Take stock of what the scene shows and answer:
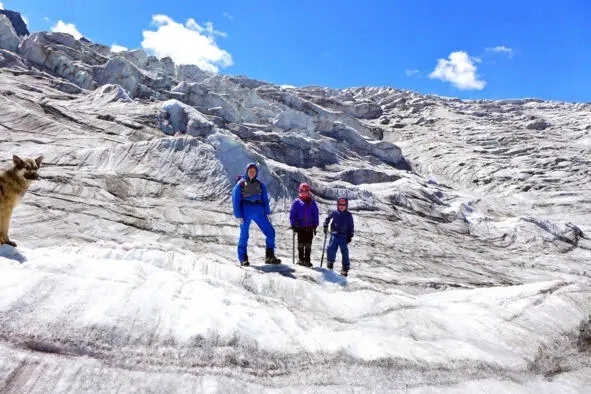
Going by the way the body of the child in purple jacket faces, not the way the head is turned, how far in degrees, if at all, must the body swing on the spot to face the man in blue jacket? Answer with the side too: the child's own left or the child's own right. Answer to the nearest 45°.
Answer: approximately 45° to the child's own right

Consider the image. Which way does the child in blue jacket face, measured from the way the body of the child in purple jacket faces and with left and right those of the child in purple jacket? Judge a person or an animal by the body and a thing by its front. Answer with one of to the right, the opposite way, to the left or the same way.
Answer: the same way

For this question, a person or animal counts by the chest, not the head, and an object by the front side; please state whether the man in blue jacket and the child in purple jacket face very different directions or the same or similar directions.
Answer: same or similar directions

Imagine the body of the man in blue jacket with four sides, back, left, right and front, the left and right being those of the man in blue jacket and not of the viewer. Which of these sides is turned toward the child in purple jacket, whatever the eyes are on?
left

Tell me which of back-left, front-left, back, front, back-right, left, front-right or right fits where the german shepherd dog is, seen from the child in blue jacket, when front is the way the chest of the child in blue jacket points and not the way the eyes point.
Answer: front-right

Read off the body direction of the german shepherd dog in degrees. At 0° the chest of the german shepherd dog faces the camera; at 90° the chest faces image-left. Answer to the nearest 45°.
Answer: approximately 315°

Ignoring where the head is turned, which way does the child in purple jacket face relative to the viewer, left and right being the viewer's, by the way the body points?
facing the viewer

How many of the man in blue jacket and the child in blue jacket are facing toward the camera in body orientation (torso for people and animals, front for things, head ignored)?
2

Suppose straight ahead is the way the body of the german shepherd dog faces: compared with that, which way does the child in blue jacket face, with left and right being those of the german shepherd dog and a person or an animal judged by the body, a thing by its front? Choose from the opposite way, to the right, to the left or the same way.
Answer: to the right

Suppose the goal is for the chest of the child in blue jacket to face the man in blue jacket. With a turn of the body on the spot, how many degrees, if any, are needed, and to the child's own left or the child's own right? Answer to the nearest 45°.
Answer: approximately 45° to the child's own right

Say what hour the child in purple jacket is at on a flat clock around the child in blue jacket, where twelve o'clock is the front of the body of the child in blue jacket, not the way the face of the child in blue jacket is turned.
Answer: The child in purple jacket is roughly at 2 o'clock from the child in blue jacket.

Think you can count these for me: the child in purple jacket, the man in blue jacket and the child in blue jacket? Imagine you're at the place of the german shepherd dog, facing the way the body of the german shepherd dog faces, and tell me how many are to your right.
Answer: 0

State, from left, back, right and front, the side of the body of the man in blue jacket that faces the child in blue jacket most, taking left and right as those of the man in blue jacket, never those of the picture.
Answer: left

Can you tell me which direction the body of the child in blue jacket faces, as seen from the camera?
toward the camera

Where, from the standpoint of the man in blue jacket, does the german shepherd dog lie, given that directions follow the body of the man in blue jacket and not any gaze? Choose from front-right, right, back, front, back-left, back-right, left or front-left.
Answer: front-right

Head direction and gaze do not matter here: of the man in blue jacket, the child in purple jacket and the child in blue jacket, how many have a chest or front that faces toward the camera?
3

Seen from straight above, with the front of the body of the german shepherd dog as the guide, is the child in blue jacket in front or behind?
in front
